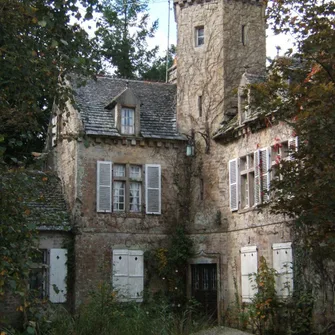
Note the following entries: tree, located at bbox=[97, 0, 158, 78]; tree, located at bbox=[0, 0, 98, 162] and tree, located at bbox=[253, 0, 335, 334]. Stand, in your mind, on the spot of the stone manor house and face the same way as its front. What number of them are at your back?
1

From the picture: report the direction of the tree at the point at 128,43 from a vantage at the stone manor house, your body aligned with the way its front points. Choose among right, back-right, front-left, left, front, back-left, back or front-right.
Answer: back

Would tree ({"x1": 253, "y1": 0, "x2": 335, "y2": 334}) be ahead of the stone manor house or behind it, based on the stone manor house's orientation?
ahead

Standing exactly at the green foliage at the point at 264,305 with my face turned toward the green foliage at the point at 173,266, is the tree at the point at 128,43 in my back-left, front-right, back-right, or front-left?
front-right

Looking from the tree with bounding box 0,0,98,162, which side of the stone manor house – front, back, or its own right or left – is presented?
front

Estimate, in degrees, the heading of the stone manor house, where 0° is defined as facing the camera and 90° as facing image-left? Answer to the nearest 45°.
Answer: approximately 0°
